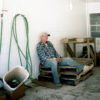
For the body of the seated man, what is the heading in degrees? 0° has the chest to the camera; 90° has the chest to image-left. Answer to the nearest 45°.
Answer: approximately 315°

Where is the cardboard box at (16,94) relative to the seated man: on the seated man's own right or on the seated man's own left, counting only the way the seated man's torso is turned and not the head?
on the seated man's own right
